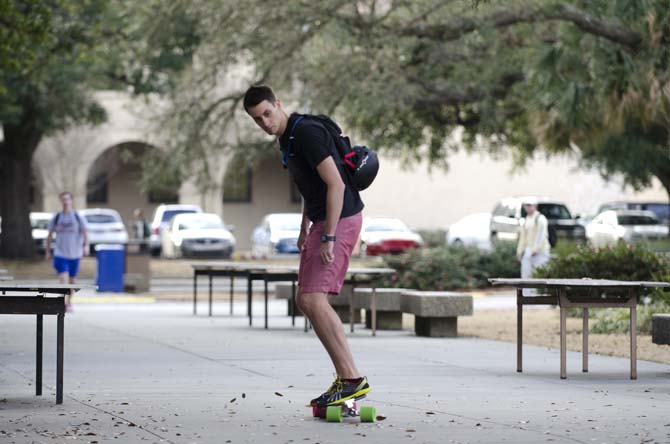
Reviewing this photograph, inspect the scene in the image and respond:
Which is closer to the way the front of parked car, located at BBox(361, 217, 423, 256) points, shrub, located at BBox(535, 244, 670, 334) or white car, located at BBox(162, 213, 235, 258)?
the shrub

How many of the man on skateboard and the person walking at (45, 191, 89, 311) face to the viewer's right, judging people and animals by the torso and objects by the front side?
0

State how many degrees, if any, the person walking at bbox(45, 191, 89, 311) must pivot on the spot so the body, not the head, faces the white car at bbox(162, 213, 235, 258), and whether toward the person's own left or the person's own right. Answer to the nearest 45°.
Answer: approximately 180°

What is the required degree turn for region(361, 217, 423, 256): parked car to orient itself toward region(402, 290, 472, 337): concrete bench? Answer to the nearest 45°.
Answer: approximately 45° to its right

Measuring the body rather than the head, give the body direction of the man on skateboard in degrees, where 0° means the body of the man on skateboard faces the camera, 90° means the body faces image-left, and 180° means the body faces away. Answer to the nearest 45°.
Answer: approximately 45°

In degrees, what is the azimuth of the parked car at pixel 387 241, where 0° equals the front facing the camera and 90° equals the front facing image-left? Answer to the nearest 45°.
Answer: approximately 315°

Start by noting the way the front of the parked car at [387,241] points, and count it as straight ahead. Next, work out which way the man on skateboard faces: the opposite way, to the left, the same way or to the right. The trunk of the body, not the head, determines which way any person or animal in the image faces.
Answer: to the right

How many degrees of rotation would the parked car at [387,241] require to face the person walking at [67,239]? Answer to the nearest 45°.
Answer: approximately 45° to its right

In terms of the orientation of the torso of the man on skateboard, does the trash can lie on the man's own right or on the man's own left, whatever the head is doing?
on the man's own right

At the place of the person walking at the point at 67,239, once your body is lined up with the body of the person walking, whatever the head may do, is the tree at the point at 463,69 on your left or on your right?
on your left
